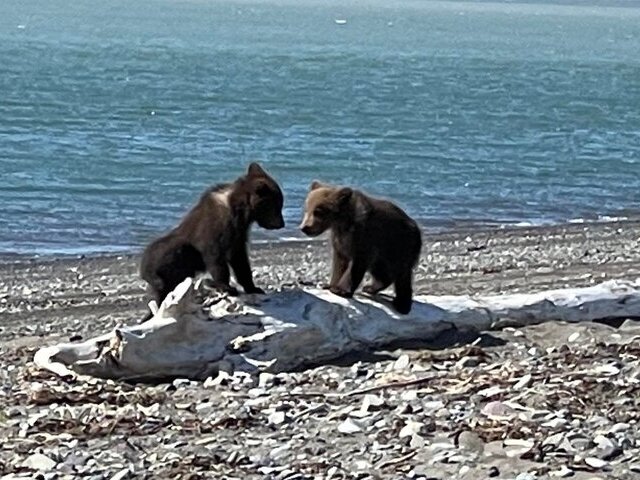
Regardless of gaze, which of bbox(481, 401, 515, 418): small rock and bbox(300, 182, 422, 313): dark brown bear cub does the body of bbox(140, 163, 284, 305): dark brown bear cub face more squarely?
the dark brown bear cub

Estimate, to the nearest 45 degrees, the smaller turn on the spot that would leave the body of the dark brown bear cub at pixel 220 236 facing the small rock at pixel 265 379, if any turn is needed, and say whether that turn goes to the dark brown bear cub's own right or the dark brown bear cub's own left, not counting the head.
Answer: approximately 90° to the dark brown bear cub's own right

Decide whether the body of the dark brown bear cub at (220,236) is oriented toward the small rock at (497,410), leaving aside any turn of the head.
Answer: no

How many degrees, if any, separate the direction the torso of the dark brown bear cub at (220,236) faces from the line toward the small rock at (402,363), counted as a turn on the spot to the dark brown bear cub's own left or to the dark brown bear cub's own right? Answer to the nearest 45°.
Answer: approximately 45° to the dark brown bear cub's own right

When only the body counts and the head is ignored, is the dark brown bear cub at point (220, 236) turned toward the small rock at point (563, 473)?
no

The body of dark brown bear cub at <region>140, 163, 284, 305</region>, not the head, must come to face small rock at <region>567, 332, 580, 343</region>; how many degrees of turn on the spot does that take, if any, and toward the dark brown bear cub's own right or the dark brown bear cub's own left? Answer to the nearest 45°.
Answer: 0° — it already faces it

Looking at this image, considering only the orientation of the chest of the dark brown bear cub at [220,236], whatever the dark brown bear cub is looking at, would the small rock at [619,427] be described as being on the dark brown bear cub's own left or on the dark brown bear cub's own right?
on the dark brown bear cub's own right

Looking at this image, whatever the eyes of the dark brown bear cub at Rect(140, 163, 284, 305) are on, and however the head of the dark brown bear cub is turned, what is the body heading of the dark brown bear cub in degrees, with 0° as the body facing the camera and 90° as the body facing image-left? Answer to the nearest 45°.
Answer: approximately 270°

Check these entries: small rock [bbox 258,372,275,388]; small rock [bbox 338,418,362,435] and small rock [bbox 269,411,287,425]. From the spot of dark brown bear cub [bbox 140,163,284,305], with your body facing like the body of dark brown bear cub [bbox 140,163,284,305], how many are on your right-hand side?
3

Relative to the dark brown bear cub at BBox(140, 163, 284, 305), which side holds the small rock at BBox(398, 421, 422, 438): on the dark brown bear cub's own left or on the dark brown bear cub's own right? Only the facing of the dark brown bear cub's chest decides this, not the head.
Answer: on the dark brown bear cub's own right

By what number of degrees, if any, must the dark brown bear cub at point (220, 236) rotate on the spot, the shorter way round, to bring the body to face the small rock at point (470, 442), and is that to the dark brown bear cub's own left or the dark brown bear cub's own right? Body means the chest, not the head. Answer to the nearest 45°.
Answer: approximately 90° to the dark brown bear cub's own right

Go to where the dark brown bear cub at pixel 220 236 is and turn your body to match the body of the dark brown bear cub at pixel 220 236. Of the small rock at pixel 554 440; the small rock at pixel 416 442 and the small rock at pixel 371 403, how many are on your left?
0

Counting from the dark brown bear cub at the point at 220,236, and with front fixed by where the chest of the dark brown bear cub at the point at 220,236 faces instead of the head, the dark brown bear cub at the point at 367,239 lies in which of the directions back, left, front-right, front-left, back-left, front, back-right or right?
front

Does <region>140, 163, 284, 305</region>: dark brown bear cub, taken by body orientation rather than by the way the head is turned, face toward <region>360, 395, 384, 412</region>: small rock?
no

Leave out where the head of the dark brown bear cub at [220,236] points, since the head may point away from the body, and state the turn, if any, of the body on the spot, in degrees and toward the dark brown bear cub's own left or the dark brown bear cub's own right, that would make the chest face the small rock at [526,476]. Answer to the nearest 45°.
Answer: approximately 90° to the dark brown bear cub's own right
